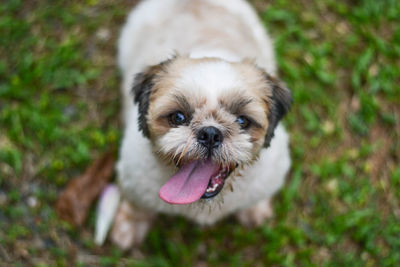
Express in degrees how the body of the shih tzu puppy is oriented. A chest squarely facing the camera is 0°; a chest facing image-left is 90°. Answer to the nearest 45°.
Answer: approximately 0°
